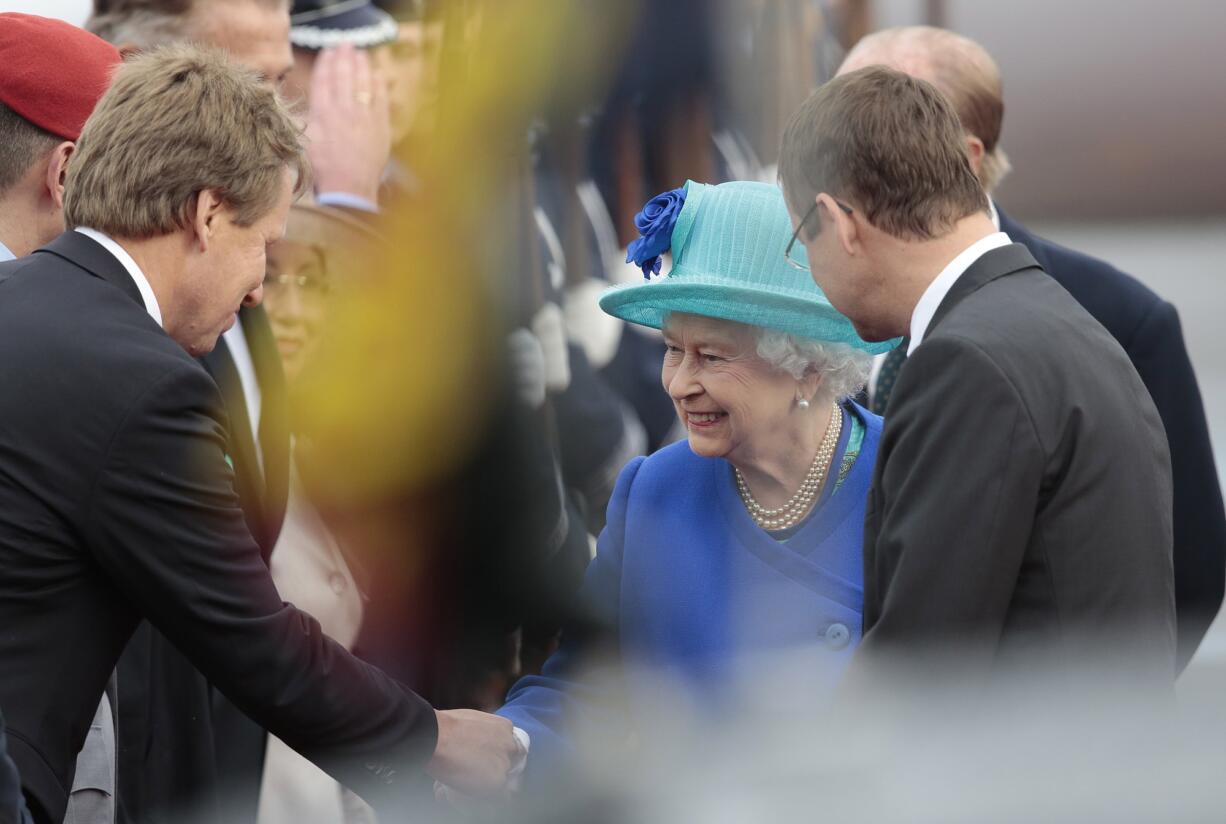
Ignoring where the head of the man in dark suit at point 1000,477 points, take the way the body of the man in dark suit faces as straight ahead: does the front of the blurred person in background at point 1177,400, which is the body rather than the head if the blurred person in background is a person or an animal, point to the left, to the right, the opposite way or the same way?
to the left

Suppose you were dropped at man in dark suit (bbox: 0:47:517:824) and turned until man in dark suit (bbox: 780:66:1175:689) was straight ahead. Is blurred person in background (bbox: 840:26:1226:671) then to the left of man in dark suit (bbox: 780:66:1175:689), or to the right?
left

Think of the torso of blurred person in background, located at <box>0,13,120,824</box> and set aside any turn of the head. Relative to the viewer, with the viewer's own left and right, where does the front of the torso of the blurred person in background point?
facing away from the viewer and to the right of the viewer

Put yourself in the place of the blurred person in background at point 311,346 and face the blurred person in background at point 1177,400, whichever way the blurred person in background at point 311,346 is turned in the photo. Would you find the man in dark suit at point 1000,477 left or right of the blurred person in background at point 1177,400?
right

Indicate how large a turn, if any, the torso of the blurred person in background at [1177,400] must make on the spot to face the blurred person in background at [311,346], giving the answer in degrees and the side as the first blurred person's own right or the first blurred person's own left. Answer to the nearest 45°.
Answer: approximately 45° to the first blurred person's own right

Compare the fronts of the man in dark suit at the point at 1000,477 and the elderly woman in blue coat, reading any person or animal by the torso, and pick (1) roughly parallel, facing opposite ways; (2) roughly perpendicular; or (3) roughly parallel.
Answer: roughly perpendicular

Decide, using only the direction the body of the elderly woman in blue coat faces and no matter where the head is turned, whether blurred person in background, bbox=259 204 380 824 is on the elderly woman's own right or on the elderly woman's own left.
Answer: on the elderly woman's own right

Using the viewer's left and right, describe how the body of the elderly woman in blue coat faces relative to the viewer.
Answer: facing the viewer and to the left of the viewer

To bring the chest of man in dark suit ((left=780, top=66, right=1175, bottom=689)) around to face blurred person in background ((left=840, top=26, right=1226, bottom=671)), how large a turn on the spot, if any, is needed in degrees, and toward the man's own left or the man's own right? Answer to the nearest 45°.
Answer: approximately 45° to the man's own right

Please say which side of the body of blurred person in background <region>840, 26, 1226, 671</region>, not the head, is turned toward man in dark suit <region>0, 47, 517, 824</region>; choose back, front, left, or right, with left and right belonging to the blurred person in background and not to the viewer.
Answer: front

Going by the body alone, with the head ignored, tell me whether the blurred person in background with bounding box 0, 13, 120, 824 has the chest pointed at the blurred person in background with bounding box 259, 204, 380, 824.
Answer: yes

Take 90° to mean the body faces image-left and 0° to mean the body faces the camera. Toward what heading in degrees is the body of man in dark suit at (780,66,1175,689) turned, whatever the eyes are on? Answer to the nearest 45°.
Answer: approximately 135°
